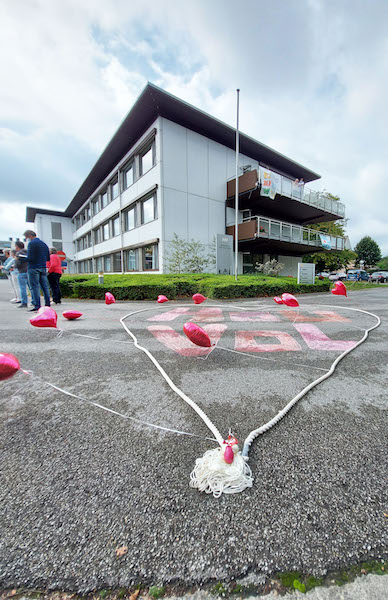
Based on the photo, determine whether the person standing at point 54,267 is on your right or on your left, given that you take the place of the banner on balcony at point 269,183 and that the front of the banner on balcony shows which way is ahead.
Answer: on your right

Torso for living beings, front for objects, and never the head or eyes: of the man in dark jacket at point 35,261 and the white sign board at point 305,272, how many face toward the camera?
1

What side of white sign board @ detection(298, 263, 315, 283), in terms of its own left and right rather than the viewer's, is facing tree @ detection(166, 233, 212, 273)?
right

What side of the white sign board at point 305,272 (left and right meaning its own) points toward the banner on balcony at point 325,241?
back

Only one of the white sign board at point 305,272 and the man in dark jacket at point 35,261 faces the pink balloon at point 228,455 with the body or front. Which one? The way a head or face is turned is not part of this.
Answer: the white sign board

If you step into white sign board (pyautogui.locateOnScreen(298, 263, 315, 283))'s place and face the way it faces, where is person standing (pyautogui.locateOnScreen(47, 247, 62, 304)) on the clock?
The person standing is roughly at 1 o'clock from the white sign board.

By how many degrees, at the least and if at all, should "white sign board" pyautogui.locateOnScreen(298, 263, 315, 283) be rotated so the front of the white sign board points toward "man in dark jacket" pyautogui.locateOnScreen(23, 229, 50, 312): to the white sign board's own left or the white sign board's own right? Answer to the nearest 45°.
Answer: approximately 45° to the white sign board's own right
